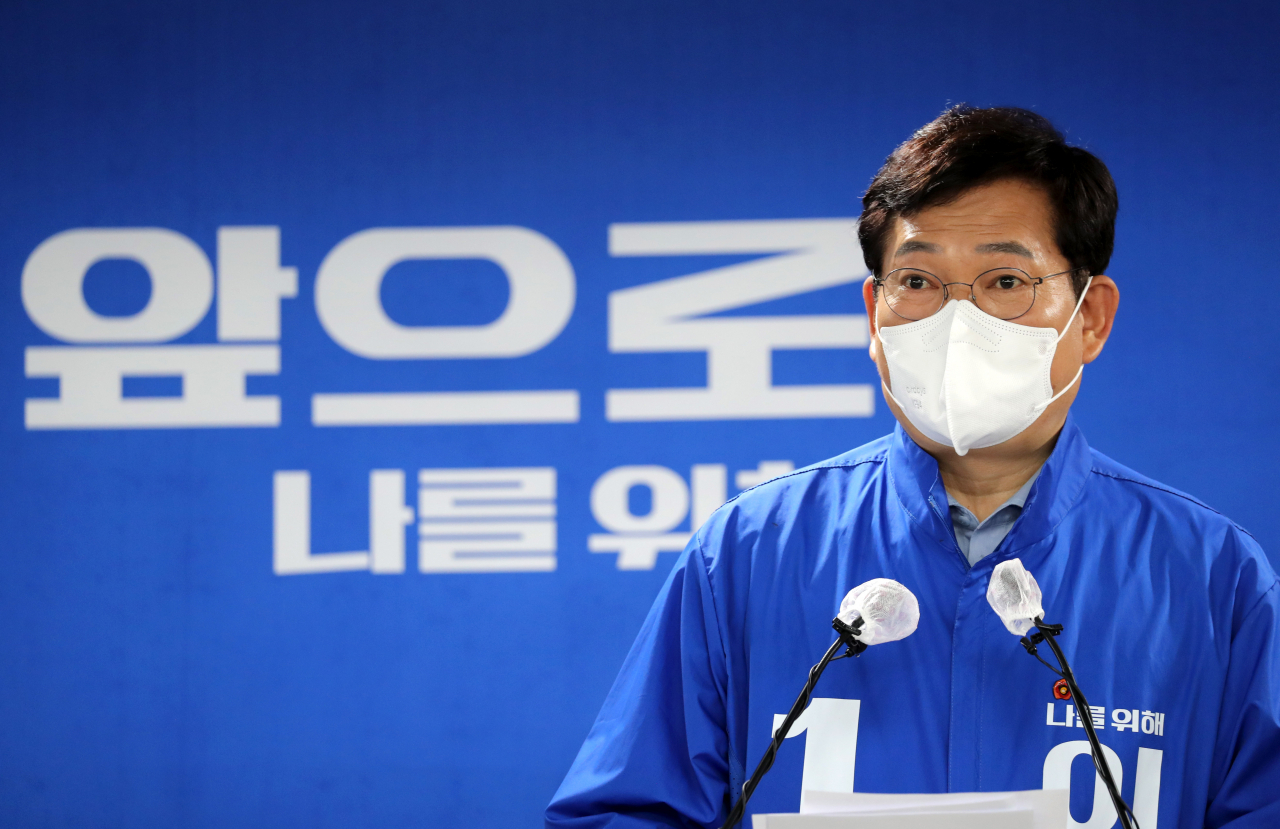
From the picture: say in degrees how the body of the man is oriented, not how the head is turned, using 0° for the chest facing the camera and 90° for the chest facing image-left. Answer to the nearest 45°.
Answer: approximately 0°
